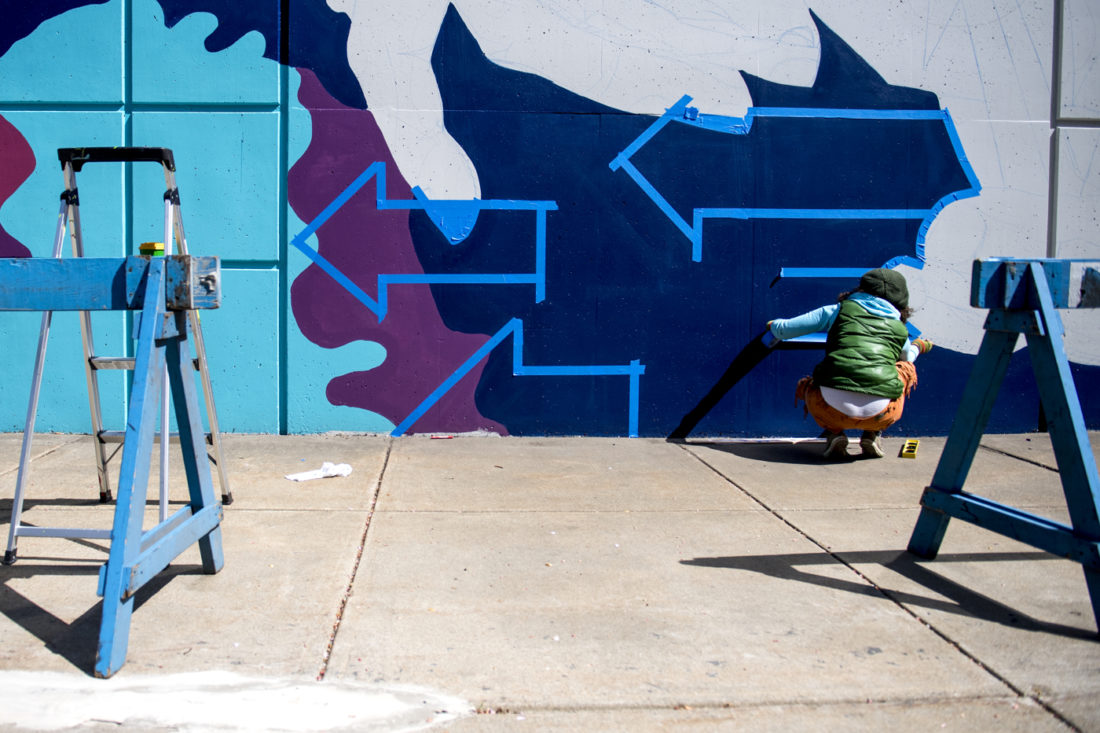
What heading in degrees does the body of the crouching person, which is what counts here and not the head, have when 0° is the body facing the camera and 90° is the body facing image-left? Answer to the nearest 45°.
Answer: approximately 180°

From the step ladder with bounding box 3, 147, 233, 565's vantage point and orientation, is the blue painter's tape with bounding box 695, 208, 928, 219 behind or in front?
in front

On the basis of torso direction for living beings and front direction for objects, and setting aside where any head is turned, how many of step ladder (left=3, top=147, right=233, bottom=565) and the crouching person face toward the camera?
0

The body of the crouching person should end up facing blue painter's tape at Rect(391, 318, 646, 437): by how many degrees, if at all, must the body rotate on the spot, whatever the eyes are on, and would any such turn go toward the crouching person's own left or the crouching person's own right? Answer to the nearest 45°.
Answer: approximately 90° to the crouching person's own left

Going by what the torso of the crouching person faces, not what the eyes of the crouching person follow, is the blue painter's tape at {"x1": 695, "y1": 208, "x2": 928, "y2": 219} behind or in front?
in front

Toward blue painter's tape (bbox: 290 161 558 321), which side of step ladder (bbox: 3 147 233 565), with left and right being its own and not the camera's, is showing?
front

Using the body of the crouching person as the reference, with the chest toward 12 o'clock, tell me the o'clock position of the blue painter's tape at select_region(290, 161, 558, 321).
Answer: The blue painter's tape is roughly at 9 o'clock from the crouching person.

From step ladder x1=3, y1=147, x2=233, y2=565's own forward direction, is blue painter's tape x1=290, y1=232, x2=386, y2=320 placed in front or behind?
in front

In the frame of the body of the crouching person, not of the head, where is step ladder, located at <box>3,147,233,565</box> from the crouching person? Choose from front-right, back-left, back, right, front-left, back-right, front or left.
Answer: back-left
